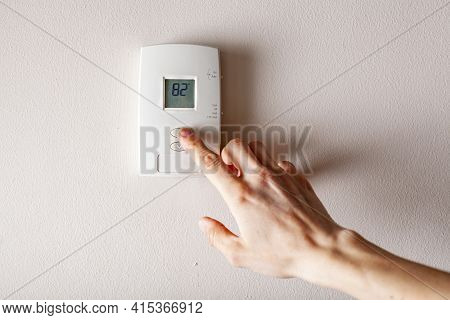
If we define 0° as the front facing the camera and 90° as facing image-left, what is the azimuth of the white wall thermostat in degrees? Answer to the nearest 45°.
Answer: approximately 0°
